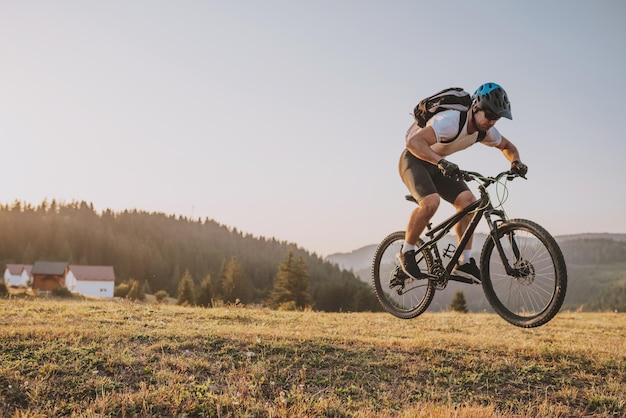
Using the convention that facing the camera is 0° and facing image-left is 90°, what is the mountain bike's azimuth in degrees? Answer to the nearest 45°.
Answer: approximately 315°

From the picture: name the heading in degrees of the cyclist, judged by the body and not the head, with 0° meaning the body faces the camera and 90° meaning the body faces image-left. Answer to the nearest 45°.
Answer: approximately 315°

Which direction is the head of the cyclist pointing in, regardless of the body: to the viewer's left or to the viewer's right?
to the viewer's right
